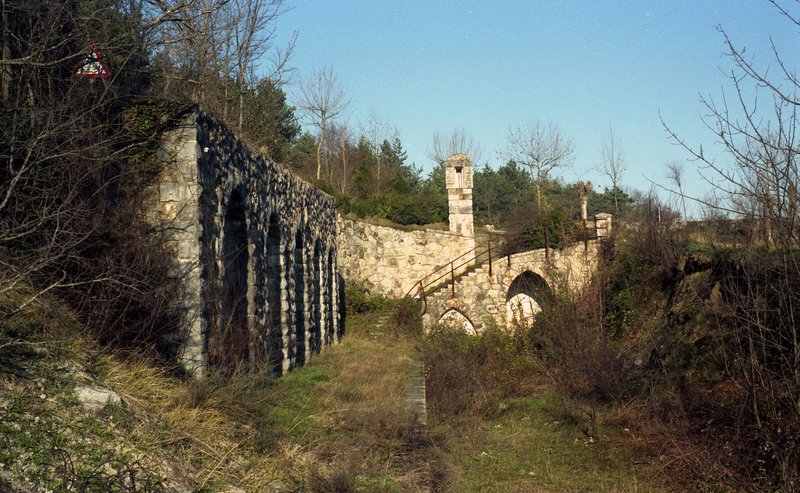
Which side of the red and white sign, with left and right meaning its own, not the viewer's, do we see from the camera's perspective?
front

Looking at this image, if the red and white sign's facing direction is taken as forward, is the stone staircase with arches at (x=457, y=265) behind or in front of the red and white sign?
behind

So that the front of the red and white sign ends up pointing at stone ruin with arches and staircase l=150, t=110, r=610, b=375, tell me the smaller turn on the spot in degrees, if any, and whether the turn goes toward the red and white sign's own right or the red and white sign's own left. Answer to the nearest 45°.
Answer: approximately 135° to the red and white sign's own left

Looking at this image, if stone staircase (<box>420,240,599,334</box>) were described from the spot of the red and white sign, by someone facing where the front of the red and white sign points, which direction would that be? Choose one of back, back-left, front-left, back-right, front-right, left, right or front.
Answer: back-left

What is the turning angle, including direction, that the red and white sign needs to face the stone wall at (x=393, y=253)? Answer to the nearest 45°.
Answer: approximately 135° to its left

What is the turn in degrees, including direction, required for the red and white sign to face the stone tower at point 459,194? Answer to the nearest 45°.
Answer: approximately 135° to its left

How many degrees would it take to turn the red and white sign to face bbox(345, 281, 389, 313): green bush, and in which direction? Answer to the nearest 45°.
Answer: approximately 135° to its left
